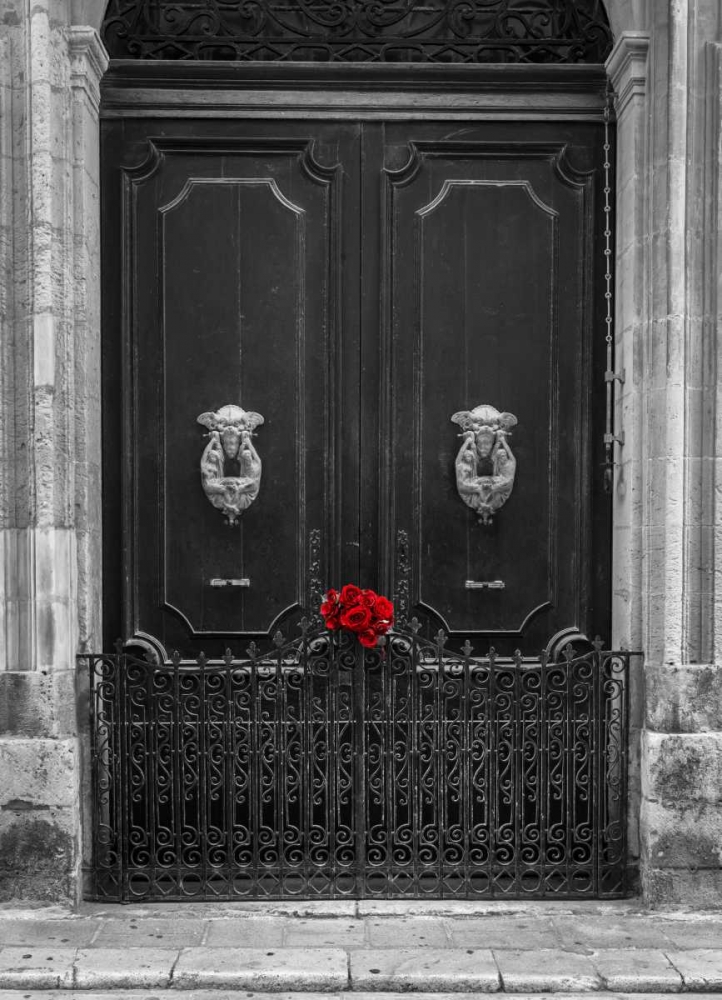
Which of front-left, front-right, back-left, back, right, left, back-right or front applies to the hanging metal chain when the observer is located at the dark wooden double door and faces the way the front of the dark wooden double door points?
left

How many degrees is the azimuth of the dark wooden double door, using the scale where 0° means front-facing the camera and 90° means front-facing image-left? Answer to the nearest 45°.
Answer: approximately 0°
